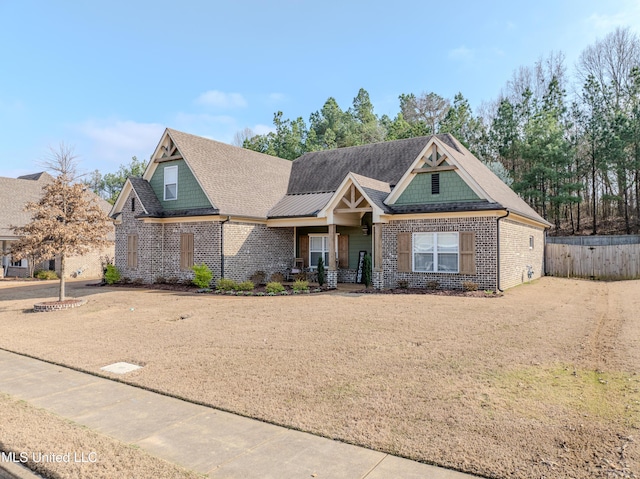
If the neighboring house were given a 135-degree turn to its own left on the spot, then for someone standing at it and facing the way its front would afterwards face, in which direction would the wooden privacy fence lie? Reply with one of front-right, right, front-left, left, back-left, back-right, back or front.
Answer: front-right

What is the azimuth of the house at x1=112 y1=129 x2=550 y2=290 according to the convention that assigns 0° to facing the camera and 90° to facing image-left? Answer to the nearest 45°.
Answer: approximately 45°

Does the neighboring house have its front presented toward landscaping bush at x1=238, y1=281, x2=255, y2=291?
no

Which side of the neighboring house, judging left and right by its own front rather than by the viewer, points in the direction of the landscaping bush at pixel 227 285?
left

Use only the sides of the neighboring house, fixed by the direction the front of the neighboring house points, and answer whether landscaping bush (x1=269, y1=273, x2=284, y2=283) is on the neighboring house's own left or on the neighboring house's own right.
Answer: on the neighboring house's own left

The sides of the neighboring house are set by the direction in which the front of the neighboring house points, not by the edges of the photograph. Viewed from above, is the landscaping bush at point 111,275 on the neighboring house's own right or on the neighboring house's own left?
on the neighboring house's own left

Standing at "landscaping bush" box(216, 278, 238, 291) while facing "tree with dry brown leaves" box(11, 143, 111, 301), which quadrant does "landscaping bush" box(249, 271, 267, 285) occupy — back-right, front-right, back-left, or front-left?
back-right

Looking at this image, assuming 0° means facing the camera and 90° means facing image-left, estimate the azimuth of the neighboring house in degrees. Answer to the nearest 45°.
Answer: approximately 45°

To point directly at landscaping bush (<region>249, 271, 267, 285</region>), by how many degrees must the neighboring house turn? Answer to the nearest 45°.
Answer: approximately 90° to its left

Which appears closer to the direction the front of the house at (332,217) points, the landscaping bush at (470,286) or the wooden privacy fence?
the landscaping bush

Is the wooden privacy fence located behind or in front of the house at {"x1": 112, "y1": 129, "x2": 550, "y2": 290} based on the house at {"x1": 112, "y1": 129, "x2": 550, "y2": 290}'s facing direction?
behind

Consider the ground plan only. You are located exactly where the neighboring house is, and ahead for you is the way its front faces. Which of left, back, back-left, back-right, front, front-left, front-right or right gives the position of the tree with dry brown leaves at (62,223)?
front-left

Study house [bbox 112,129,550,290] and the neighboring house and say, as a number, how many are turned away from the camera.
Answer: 0
